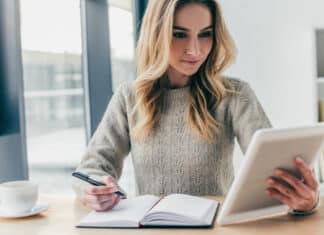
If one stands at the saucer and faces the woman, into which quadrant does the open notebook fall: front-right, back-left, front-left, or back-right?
front-right

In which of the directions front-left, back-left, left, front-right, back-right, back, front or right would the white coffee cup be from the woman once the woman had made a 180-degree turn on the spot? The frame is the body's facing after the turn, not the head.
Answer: back-left

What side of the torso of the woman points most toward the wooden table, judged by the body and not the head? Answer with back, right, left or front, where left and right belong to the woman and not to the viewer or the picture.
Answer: front

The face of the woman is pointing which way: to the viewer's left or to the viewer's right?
to the viewer's right

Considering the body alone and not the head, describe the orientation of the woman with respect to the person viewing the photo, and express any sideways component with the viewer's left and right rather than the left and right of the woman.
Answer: facing the viewer

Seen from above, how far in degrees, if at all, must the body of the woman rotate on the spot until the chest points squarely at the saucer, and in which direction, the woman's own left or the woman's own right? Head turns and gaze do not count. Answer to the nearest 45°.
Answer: approximately 45° to the woman's own right
